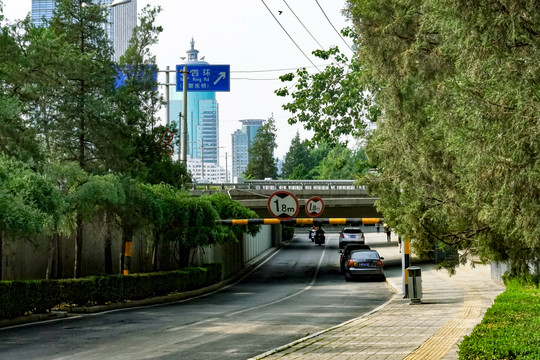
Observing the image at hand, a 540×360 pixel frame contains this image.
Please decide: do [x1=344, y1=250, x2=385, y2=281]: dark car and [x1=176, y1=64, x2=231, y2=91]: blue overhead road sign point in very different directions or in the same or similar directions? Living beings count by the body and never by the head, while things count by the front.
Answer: very different directions

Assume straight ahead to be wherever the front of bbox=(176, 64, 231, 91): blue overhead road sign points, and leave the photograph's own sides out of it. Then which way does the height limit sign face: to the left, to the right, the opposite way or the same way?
the same way

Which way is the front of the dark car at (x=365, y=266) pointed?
away from the camera

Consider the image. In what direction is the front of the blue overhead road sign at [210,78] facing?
toward the camera

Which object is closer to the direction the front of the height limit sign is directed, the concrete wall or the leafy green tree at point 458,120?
the leafy green tree

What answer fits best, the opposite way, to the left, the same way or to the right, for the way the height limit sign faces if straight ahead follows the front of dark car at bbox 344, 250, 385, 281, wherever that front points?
the opposite way

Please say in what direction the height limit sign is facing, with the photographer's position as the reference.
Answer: facing the viewer

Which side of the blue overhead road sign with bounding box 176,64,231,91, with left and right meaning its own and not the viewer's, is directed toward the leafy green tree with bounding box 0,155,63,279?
front

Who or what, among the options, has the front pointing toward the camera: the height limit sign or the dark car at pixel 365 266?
the height limit sign

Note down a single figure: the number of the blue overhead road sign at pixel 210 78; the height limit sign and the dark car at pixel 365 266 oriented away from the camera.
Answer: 1
